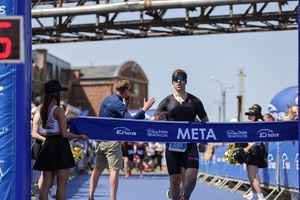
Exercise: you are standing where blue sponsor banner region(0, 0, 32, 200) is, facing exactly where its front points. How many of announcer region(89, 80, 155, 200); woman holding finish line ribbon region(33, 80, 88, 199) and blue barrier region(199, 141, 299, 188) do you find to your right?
0

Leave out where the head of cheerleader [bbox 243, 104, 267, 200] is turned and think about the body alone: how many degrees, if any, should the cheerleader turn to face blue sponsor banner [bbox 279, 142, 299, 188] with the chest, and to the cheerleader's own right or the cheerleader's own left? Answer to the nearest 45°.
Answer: approximately 135° to the cheerleader's own right

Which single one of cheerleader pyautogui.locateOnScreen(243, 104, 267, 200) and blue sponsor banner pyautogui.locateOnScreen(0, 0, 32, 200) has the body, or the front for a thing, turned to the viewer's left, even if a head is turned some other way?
the cheerleader

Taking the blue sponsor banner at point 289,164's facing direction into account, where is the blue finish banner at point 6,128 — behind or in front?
in front

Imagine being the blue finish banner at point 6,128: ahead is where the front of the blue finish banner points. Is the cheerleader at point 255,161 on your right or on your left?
on your left

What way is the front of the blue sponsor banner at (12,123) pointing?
toward the camera

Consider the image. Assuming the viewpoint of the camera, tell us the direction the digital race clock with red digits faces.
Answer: facing the viewer

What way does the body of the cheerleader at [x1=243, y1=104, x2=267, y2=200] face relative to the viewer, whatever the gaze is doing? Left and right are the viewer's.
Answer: facing to the left of the viewer

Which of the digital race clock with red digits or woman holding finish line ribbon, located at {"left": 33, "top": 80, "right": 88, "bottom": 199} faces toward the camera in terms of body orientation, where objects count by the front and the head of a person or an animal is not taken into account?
the digital race clock with red digits

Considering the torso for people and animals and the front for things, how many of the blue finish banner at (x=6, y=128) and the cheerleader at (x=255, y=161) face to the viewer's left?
1
